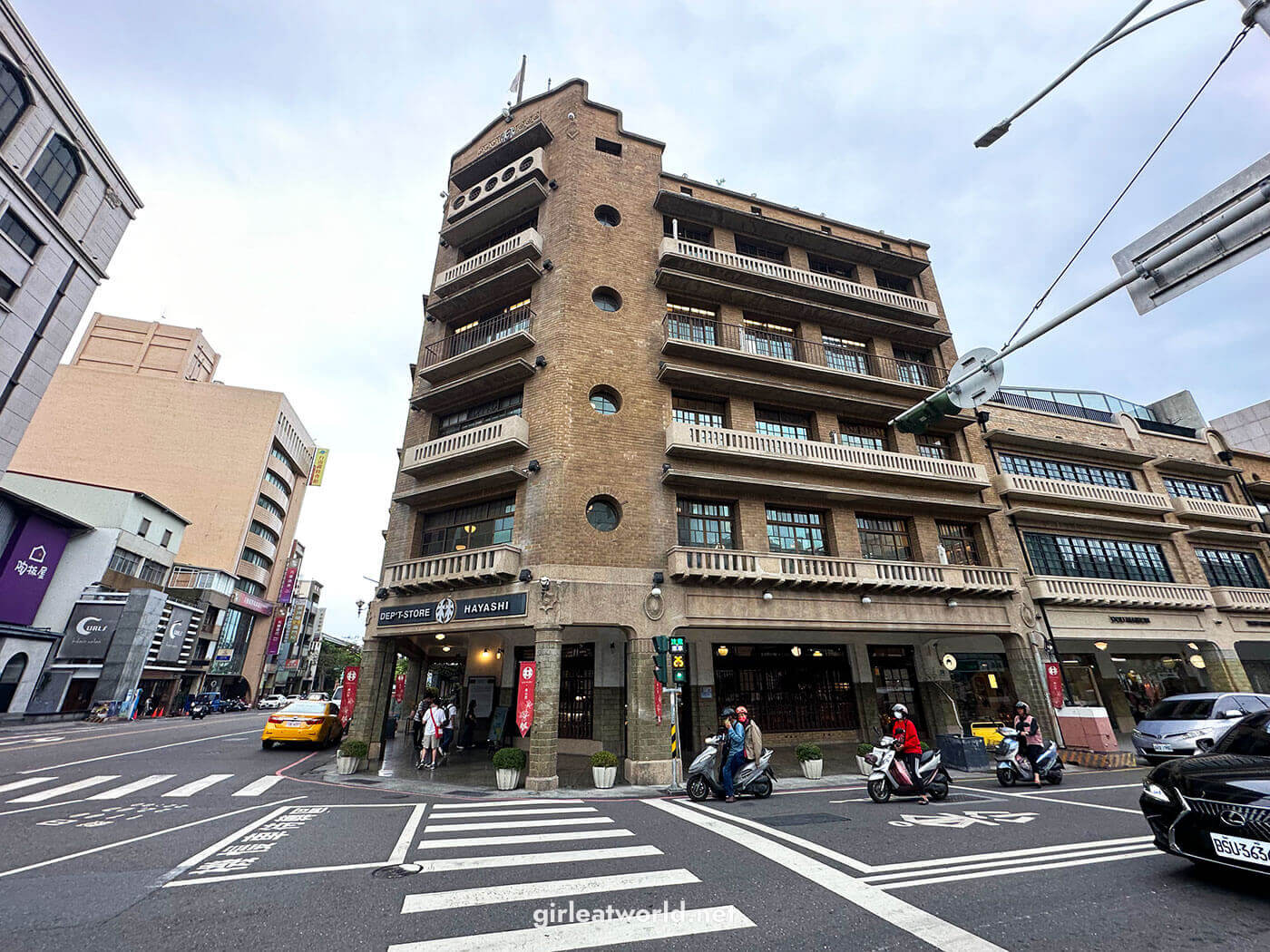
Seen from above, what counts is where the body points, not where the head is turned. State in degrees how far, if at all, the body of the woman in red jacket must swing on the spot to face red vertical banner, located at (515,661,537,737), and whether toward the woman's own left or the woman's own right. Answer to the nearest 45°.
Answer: approximately 45° to the woman's own right

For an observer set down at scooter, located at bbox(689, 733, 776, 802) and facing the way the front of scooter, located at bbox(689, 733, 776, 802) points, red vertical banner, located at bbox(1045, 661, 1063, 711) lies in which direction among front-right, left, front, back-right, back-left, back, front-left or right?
back-right

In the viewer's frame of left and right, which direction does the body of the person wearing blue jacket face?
facing to the left of the viewer

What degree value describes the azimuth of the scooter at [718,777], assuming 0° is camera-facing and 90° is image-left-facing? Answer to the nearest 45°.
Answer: approximately 90°

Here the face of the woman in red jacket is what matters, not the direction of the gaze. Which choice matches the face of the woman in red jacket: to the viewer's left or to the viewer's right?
to the viewer's left

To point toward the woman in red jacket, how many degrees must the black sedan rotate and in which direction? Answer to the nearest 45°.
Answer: approximately 90° to its right

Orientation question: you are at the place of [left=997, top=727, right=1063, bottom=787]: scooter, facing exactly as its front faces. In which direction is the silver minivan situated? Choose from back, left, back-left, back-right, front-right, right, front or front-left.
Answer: back

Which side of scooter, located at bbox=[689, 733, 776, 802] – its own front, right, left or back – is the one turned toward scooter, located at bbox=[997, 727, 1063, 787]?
back
